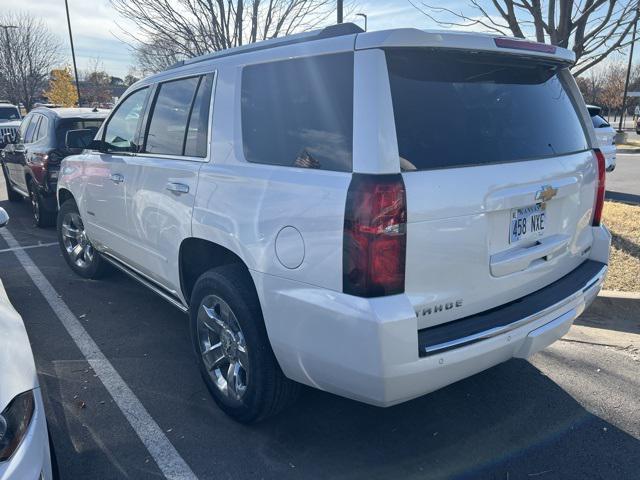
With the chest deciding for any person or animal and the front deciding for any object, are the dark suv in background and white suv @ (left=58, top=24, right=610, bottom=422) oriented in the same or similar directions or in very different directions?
same or similar directions

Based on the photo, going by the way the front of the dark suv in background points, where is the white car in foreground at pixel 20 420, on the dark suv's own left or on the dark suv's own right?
on the dark suv's own left

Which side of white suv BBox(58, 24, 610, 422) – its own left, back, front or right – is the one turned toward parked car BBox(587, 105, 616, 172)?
right

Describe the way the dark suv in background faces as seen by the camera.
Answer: facing away from the viewer and to the left of the viewer

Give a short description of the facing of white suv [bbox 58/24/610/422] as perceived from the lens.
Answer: facing away from the viewer and to the left of the viewer

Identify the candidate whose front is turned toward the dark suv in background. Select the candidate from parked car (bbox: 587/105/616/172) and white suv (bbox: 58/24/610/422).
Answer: the white suv

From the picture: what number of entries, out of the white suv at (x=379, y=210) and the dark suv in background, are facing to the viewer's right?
0

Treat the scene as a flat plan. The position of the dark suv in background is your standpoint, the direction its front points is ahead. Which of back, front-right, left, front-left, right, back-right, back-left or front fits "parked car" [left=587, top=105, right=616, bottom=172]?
back-right
